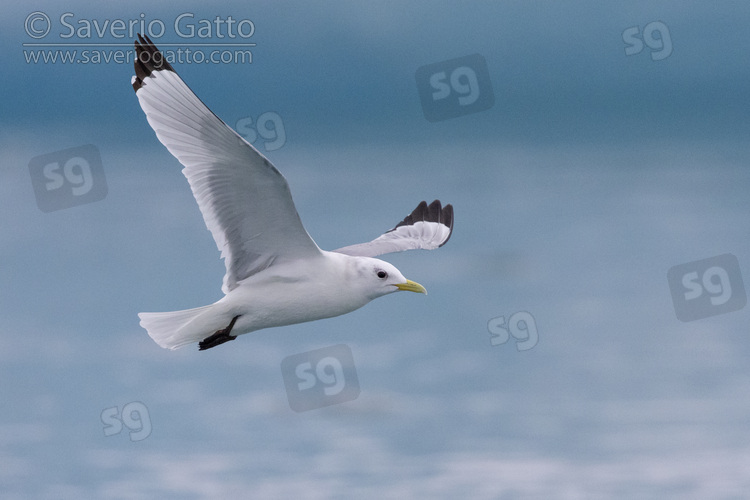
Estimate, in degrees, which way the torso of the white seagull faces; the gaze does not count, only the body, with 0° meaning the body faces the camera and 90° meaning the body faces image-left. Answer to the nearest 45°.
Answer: approximately 270°
